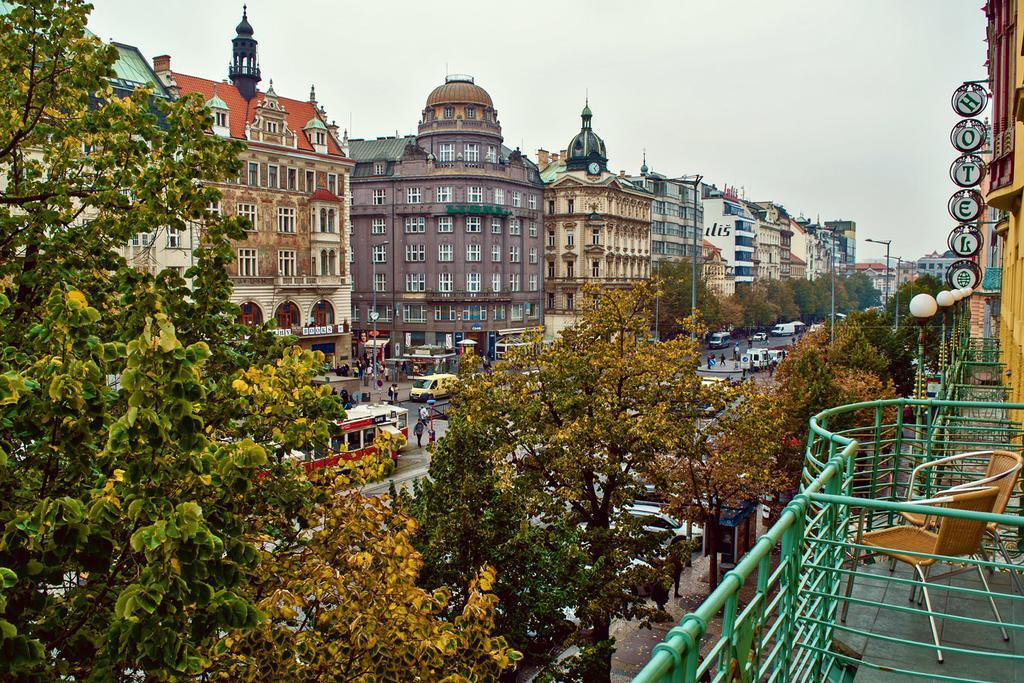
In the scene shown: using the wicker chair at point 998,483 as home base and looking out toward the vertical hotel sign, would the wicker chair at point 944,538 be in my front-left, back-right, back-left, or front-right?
back-left

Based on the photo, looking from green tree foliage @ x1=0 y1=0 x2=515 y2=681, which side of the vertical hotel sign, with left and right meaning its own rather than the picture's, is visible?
front

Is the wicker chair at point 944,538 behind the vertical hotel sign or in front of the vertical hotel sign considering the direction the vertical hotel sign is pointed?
in front

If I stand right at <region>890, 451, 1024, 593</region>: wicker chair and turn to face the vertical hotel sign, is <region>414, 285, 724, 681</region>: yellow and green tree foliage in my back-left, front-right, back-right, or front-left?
front-left

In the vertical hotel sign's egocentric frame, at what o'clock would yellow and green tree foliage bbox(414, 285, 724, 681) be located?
The yellow and green tree foliage is roughly at 1 o'clock from the vertical hotel sign.

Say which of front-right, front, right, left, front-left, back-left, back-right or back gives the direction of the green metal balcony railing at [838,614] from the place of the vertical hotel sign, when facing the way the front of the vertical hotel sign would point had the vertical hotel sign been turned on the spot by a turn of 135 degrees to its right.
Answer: back-left

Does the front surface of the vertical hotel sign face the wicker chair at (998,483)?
yes

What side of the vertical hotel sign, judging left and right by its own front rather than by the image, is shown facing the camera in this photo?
front
